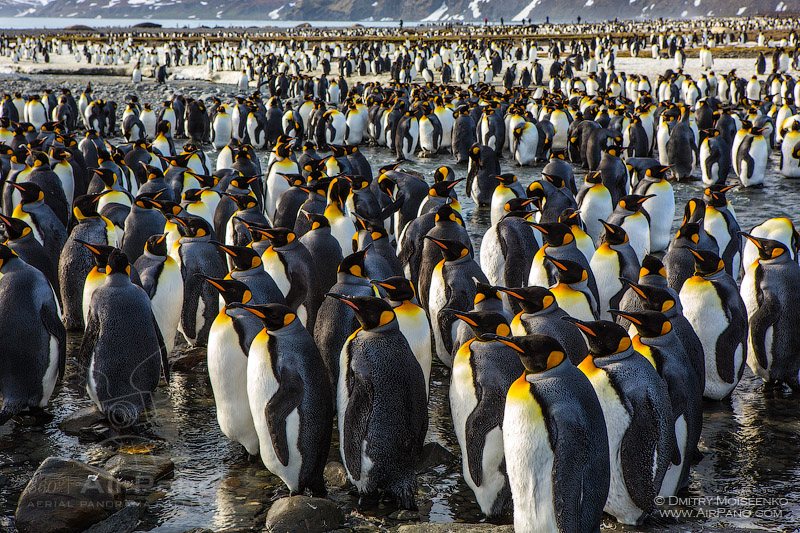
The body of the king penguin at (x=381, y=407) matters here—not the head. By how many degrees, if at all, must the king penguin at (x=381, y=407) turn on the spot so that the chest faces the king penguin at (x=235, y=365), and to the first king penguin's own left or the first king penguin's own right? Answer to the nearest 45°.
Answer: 0° — it already faces it

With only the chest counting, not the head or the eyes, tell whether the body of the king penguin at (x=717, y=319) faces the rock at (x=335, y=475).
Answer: yes

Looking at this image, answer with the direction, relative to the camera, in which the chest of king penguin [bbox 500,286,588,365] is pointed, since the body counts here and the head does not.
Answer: to the viewer's left

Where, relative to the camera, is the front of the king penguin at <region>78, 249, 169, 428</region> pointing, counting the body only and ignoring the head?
away from the camera

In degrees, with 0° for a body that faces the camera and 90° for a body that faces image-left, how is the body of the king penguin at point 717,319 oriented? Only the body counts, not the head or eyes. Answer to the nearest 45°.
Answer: approximately 45°

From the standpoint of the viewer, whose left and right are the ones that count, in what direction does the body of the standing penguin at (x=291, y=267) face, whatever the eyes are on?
facing to the left of the viewer

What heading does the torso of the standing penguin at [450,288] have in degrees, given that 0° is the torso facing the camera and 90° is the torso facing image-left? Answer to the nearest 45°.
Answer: approximately 90°

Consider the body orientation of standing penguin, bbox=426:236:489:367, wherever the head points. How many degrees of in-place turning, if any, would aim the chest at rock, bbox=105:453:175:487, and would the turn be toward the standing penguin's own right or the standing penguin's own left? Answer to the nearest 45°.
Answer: approximately 45° to the standing penguin's own left

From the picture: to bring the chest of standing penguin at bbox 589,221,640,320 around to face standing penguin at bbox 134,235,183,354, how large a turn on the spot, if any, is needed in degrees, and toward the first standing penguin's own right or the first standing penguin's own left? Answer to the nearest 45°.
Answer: approximately 45° to the first standing penguin's own right
